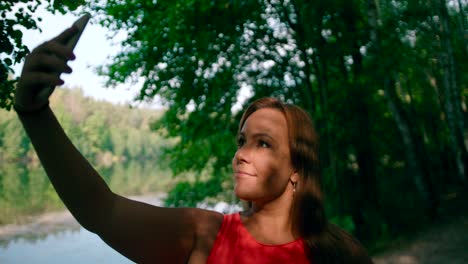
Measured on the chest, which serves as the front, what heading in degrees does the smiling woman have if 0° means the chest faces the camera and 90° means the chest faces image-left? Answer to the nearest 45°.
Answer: approximately 45°
